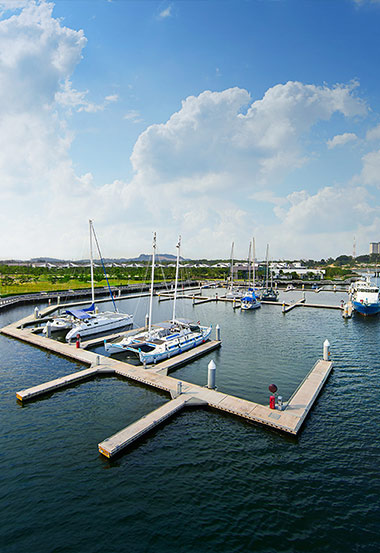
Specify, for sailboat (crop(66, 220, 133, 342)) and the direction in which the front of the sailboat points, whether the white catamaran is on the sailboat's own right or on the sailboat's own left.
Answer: on the sailboat's own right

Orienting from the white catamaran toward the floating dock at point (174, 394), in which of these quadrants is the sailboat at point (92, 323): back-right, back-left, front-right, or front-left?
back-right

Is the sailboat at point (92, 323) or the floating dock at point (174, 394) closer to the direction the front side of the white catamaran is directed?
the floating dock

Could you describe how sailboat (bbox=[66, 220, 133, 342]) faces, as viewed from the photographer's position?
facing away from the viewer and to the right of the viewer
